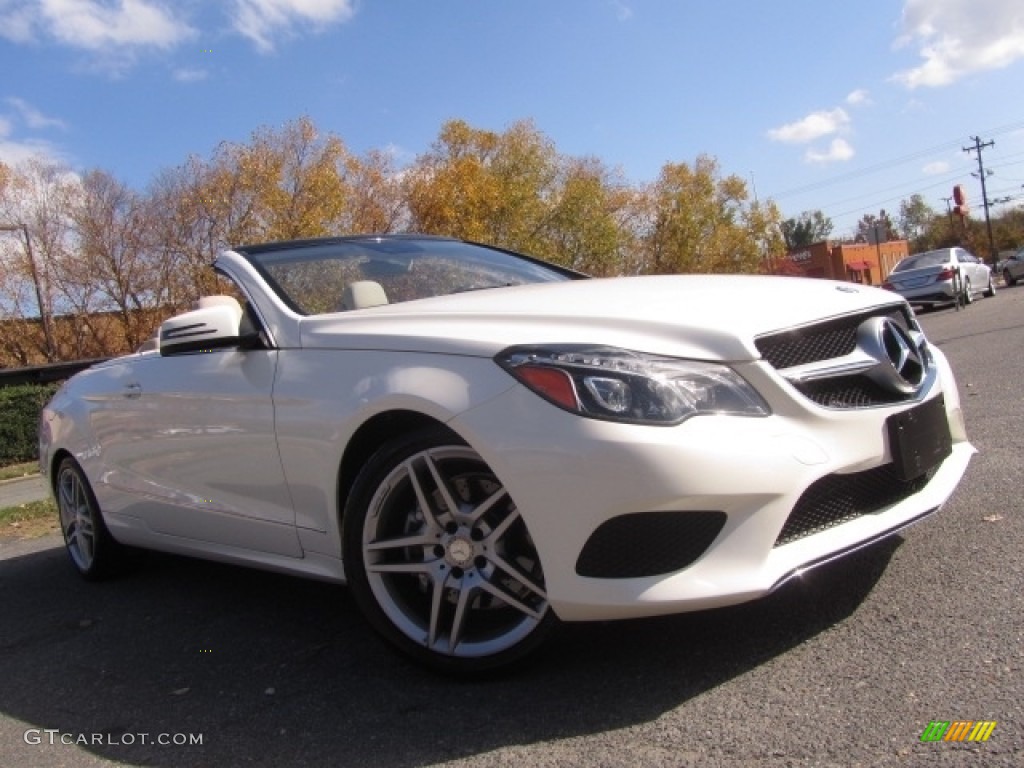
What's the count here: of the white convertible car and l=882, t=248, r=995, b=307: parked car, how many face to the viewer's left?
0

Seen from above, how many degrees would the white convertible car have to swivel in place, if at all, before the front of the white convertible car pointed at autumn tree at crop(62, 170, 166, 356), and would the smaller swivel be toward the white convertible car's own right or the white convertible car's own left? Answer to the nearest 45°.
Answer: approximately 180°

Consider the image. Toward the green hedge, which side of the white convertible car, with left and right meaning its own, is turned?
back

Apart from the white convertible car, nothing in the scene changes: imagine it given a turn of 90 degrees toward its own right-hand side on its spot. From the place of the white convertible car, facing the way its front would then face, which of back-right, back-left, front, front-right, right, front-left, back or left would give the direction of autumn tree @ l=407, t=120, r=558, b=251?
back-right

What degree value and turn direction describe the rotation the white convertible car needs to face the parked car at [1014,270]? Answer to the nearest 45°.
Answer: approximately 90° to its left

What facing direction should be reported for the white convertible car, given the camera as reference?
facing the viewer and to the right of the viewer

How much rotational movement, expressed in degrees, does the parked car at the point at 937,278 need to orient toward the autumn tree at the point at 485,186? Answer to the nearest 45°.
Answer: approximately 90° to its left

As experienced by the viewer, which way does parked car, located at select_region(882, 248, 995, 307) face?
facing away from the viewer and to the right of the viewer

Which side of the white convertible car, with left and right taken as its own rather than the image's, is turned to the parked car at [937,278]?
left
